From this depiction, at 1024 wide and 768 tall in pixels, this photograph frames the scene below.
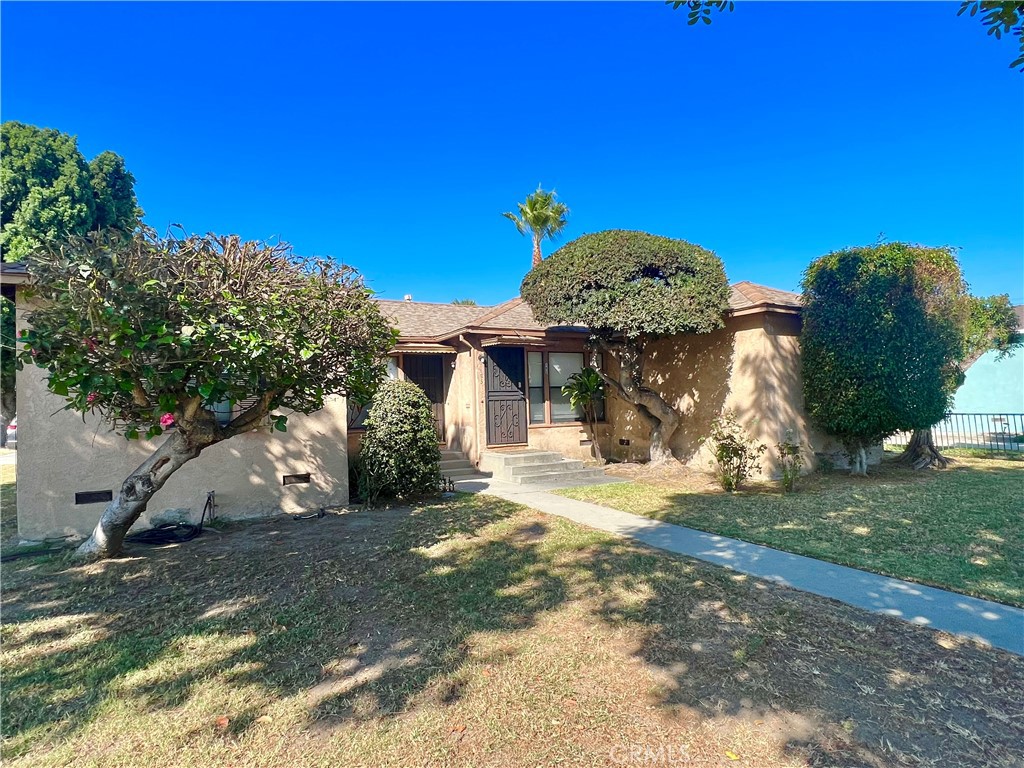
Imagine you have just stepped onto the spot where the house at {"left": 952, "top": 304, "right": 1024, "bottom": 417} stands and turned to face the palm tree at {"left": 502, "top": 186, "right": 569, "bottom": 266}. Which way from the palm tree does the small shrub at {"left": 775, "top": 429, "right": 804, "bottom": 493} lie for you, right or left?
left

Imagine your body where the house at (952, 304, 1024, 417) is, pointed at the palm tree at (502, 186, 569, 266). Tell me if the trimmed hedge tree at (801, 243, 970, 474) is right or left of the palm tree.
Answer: left

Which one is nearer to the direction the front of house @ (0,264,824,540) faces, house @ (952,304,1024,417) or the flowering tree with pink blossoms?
the flowering tree with pink blossoms

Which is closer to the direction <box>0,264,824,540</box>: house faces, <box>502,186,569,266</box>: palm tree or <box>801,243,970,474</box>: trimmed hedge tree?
the trimmed hedge tree

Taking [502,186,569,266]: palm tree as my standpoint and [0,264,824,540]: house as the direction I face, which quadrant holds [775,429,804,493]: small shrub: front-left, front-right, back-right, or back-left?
front-left

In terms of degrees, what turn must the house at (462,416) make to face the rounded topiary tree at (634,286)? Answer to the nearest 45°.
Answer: approximately 45° to its left

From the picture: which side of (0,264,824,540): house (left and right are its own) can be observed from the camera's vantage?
front

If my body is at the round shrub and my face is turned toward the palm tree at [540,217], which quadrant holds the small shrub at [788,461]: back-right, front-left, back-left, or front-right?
front-right

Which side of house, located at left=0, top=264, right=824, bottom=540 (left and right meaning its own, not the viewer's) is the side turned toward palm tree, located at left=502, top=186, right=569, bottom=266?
back

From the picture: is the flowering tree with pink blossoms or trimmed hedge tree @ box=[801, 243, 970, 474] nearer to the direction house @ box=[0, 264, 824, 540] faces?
the flowering tree with pink blossoms

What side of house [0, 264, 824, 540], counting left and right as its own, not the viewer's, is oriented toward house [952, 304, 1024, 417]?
left

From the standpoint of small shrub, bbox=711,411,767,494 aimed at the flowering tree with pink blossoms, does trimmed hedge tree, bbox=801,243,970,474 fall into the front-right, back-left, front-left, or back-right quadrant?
back-right

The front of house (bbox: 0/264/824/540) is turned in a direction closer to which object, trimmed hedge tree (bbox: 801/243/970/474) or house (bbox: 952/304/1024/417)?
the trimmed hedge tree
